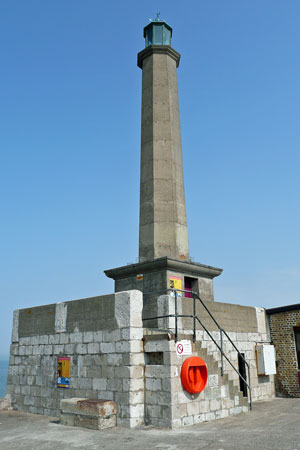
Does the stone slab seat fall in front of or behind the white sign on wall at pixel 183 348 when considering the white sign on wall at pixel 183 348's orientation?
behind

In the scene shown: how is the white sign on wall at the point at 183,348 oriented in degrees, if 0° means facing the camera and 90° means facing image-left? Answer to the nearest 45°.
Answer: approximately 315°

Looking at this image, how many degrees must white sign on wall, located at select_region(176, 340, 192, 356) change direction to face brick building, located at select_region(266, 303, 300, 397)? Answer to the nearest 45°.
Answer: approximately 90° to its left

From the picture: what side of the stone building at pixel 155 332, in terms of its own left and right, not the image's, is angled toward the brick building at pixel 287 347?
left

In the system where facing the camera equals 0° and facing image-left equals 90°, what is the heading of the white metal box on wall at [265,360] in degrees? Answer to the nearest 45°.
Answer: approximately 315°

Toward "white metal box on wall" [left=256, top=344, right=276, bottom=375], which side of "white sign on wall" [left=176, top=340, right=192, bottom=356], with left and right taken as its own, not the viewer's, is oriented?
left

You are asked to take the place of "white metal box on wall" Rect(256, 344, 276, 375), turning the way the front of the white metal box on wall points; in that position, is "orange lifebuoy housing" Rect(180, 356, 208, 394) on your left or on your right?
on your right
